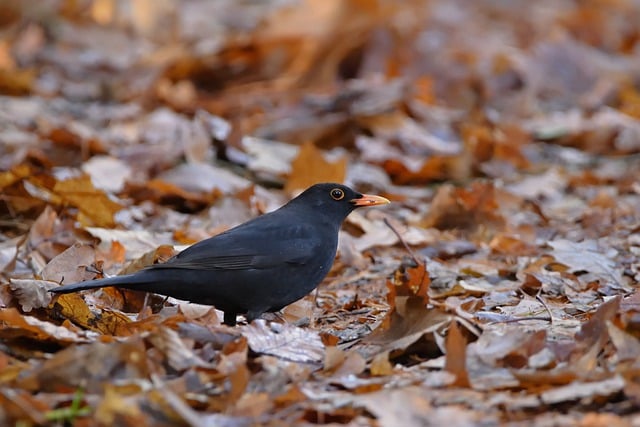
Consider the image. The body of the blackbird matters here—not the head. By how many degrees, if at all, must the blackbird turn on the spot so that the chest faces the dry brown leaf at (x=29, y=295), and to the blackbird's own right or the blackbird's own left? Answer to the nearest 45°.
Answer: approximately 180°

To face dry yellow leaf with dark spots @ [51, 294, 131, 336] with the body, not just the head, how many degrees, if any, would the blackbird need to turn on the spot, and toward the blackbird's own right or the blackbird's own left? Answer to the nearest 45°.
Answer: approximately 135° to the blackbird's own right

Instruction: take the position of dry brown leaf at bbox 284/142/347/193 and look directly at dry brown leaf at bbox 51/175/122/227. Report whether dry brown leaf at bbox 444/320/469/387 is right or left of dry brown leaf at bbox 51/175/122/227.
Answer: left

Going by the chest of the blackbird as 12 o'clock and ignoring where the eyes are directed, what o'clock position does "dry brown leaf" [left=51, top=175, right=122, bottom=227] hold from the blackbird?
The dry brown leaf is roughly at 8 o'clock from the blackbird.

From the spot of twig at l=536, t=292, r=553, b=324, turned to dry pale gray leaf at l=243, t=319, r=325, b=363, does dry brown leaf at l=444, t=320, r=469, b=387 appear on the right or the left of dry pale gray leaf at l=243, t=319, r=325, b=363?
left

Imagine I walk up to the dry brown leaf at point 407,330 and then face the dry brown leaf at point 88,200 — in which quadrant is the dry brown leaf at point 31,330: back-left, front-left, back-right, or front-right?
front-left

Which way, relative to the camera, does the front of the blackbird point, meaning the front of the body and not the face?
to the viewer's right

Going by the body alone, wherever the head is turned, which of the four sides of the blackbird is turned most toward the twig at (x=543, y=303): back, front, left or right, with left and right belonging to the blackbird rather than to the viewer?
front

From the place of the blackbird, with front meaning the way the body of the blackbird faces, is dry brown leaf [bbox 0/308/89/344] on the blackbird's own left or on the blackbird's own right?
on the blackbird's own right

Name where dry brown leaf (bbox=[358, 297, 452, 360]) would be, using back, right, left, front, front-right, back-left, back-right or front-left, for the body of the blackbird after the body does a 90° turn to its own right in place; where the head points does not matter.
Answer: front-left

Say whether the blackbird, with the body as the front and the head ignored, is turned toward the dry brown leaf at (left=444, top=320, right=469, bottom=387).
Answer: no

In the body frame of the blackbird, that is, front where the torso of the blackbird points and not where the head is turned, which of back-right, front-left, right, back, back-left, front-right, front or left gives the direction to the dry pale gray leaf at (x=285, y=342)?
right

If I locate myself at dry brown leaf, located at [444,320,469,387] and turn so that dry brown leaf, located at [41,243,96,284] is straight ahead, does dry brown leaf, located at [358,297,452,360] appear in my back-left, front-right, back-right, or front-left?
front-right

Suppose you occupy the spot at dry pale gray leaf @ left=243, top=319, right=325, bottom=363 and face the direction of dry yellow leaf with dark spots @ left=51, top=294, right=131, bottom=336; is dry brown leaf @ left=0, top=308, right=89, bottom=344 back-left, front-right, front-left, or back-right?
front-left

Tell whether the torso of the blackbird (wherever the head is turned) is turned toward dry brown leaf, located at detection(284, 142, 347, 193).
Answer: no

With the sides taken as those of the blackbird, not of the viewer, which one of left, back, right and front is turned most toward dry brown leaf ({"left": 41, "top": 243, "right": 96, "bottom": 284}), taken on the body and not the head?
back
